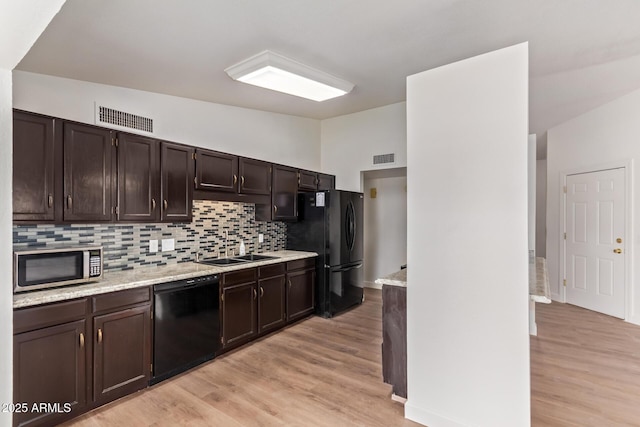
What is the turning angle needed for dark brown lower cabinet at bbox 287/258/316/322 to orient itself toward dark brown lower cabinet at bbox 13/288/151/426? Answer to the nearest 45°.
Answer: approximately 90° to its right

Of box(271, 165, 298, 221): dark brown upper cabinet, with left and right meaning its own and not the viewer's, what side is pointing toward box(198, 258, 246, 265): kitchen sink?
right

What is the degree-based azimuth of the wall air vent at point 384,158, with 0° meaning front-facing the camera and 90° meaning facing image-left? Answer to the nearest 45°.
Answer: approximately 45°

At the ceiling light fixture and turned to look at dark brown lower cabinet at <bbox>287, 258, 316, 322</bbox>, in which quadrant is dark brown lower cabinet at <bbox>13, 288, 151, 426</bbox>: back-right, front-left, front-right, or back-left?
back-left

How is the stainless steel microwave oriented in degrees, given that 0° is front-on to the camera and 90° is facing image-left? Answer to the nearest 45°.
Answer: approximately 0°
